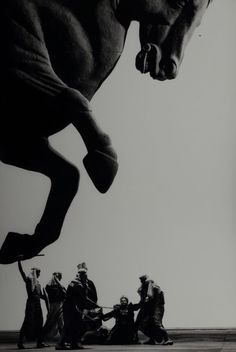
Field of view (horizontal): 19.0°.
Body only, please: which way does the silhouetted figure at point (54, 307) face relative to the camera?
to the viewer's right

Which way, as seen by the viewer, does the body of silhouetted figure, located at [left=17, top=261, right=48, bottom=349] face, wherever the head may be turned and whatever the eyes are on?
to the viewer's right

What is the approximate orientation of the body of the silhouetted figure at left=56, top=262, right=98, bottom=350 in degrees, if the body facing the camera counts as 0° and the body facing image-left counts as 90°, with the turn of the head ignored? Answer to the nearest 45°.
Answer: approximately 315°

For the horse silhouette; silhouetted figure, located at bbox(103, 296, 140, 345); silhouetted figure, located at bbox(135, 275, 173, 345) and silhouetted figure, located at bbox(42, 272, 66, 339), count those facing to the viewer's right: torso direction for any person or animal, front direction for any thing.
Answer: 2

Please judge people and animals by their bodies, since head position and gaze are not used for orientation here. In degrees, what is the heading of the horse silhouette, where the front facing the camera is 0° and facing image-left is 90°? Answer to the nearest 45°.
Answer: approximately 270°

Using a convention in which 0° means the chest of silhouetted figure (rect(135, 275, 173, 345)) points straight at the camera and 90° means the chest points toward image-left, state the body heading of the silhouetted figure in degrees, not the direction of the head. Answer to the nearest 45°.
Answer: approximately 90°

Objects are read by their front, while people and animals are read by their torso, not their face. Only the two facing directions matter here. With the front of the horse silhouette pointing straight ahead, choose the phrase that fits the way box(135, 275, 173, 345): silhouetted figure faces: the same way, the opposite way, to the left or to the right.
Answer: the opposite way

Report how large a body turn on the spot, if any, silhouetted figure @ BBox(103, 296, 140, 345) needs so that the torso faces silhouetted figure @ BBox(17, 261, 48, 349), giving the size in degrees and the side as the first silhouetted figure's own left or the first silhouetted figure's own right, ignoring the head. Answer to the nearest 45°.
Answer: approximately 90° to the first silhouetted figure's own right
